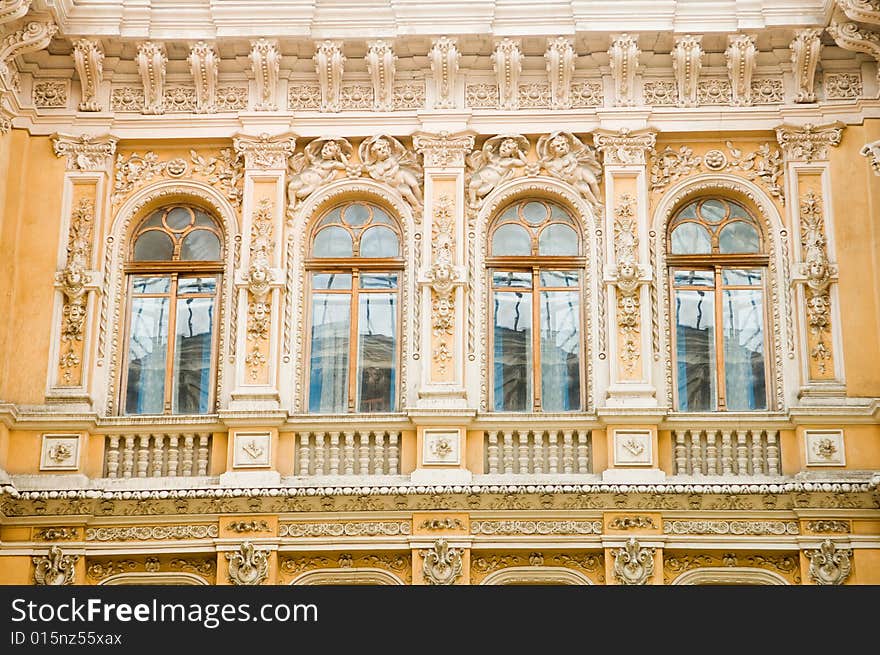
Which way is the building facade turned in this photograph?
toward the camera
